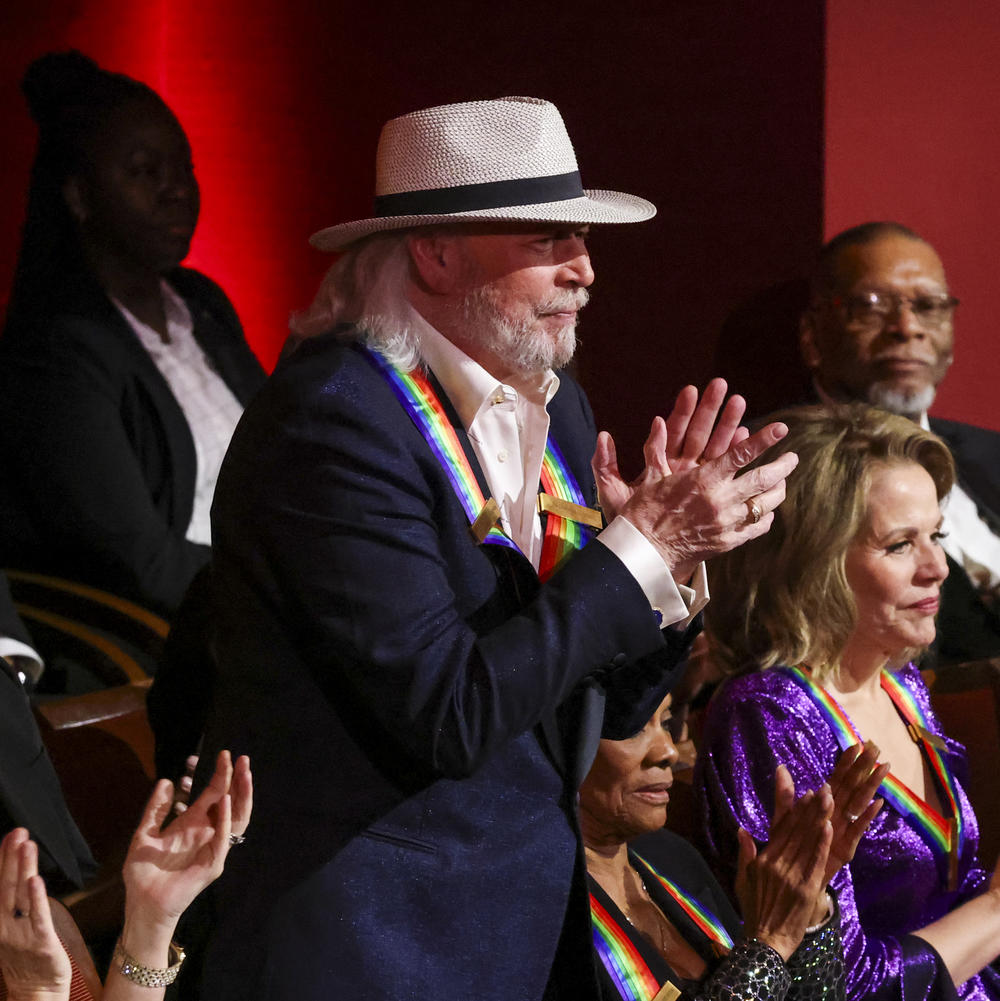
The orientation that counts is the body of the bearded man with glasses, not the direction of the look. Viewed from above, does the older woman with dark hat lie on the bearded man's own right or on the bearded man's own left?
on the bearded man's own right

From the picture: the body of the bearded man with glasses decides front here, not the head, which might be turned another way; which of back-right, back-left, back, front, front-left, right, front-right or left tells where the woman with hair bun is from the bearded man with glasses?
back-right

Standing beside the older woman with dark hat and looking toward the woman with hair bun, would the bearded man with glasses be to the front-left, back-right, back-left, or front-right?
front-right

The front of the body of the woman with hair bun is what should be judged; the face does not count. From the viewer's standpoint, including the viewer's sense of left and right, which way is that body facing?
facing the viewer and to the right of the viewer

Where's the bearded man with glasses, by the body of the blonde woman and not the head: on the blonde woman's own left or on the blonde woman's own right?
on the blonde woman's own left

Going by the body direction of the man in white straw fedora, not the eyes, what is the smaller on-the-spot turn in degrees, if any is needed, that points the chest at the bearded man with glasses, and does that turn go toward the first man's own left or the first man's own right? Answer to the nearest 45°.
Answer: approximately 90° to the first man's own left

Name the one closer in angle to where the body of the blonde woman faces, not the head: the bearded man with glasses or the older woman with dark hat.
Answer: the older woman with dark hat

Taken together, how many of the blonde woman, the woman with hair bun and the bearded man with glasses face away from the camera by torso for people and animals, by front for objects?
0

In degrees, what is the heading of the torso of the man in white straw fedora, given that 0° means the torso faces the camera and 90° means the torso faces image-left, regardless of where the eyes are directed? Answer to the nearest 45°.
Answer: approximately 315°

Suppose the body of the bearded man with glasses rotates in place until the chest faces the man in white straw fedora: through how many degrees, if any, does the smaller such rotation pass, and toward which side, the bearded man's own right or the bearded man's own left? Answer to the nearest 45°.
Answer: approximately 45° to the bearded man's own right

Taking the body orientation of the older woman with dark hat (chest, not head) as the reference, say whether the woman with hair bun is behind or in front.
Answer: behind

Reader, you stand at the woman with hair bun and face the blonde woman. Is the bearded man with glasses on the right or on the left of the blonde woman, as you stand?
left

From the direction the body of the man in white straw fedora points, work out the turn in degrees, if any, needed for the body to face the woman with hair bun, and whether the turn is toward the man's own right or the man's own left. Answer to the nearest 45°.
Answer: approximately 135° to the man's own left
